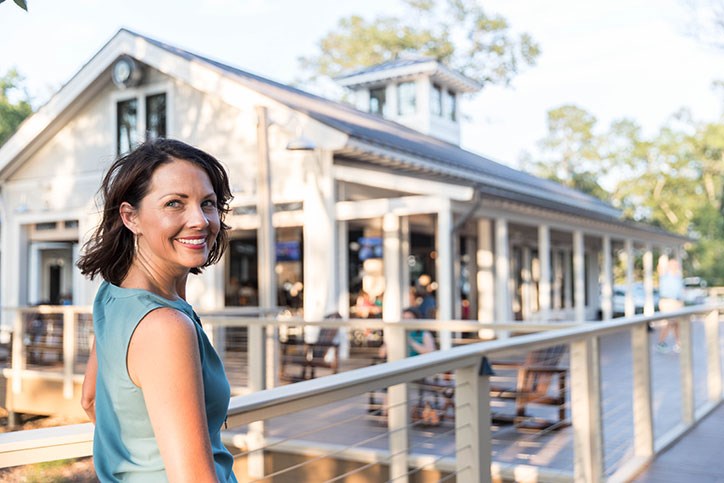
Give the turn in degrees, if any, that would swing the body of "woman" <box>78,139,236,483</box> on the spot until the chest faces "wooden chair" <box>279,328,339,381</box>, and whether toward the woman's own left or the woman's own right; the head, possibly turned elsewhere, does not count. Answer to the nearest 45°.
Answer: approximately 45° to the woman's own left

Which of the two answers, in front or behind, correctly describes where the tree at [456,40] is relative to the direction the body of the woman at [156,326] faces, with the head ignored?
in front

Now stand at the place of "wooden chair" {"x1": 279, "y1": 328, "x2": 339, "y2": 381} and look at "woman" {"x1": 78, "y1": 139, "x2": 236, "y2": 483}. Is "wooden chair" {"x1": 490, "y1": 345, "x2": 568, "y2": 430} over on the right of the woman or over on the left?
left

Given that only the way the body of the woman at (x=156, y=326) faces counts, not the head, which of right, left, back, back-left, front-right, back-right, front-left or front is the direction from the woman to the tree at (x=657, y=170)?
front

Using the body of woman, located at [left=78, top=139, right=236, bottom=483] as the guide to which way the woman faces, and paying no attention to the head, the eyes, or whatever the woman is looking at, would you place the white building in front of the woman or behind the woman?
in front

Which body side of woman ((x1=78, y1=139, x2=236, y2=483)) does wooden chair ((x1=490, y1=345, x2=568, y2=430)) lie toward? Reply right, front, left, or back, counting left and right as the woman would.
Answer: front
